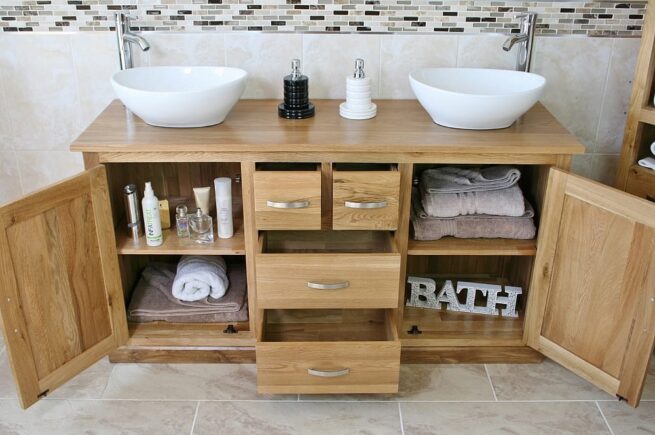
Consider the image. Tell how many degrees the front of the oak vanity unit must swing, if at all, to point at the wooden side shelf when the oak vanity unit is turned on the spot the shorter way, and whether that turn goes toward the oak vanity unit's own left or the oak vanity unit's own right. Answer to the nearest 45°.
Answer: approximately 90° to the oak vanity unit's own left

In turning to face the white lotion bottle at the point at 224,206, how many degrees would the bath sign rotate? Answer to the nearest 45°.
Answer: approximately 90° to its right

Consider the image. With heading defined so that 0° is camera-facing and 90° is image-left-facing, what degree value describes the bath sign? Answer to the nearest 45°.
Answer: approximately 0°
